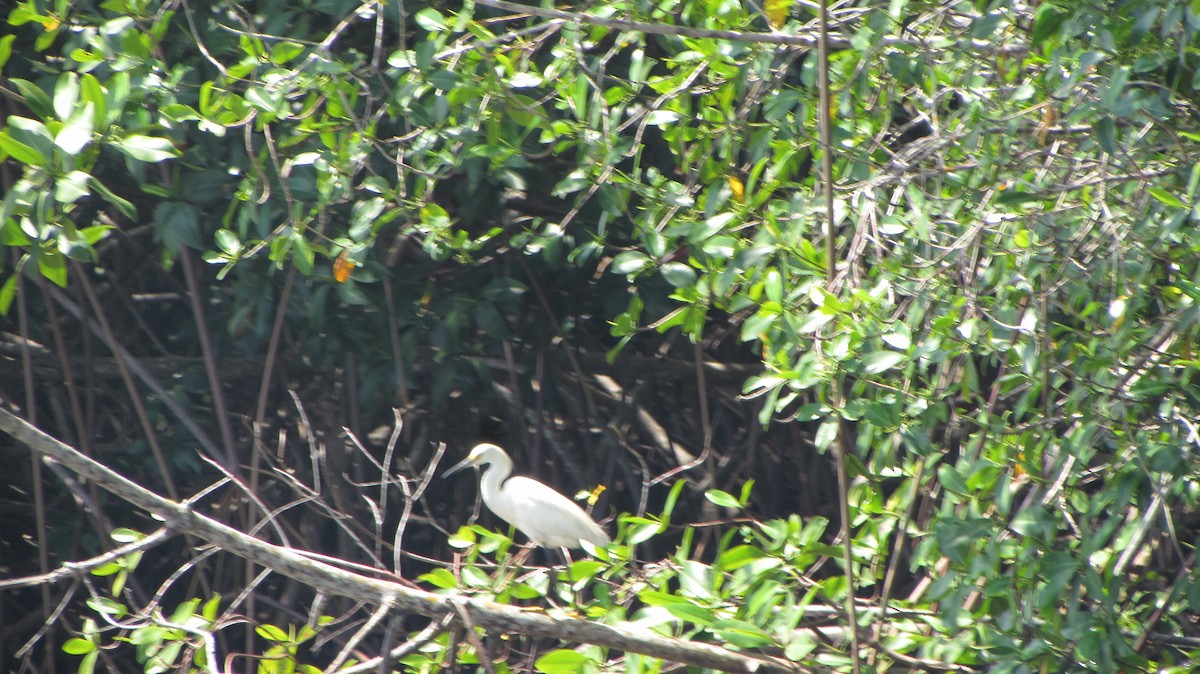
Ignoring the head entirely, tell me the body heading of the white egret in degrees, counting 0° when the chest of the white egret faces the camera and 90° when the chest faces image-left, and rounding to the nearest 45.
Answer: approximately 90°
